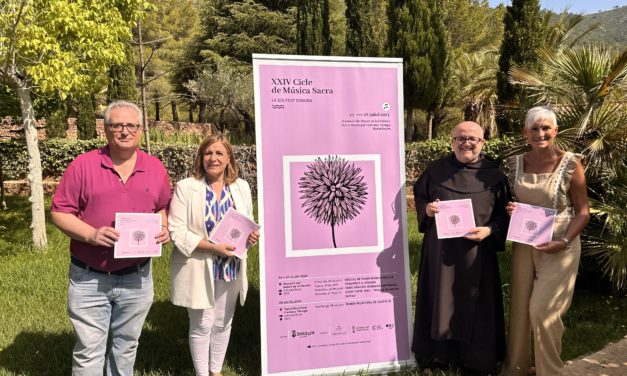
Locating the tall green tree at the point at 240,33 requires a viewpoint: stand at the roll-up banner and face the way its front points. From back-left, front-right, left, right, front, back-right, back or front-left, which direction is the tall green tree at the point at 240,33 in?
back

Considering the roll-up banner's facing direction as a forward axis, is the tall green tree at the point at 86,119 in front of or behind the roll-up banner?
behind

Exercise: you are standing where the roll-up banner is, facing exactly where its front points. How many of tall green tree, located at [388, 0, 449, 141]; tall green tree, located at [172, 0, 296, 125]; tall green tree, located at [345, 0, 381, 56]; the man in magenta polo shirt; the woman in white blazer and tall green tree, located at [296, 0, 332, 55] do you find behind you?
4

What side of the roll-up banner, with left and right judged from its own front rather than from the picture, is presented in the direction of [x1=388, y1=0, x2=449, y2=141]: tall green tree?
back

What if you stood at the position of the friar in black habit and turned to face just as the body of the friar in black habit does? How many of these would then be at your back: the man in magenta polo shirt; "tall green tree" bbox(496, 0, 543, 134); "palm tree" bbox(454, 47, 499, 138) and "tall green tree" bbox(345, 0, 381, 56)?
3

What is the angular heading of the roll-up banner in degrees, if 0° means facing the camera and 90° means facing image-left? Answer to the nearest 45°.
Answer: approximately 0°

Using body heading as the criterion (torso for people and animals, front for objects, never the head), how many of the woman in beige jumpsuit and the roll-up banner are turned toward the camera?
2

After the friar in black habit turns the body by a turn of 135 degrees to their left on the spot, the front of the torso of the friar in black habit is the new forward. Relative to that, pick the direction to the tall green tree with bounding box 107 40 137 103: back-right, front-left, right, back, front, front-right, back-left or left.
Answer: left

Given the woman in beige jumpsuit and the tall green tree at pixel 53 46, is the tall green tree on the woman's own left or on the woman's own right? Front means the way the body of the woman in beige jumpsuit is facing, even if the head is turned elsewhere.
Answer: on the woman's own right
